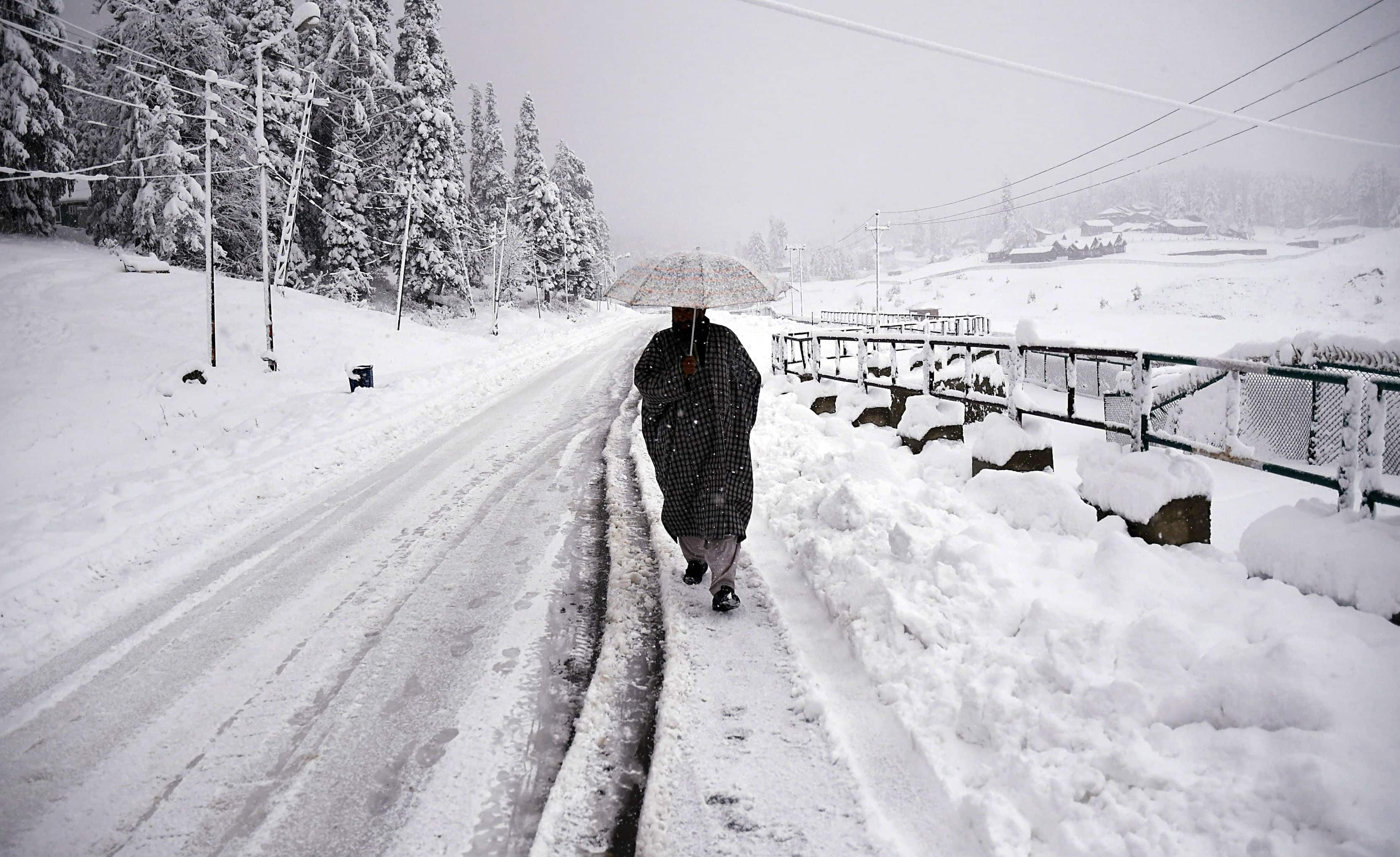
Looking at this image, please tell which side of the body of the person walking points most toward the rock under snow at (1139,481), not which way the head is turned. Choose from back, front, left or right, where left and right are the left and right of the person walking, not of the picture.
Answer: left

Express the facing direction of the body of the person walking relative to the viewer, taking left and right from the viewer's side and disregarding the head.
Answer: facing the viewer

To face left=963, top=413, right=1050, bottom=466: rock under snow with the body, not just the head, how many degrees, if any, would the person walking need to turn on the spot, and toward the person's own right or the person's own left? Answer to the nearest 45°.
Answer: approximately 135° to the person's own left

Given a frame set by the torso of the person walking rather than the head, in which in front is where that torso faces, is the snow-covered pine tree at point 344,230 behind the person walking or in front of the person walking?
behind
